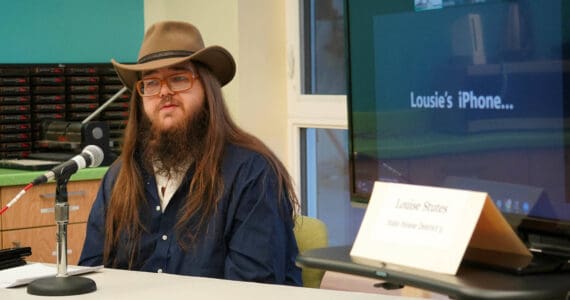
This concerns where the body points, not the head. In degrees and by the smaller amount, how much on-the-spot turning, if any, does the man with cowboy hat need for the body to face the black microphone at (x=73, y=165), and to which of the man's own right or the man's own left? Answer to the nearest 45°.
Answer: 0° — they already face it

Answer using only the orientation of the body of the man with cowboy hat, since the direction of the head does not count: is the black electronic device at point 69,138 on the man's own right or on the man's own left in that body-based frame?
on the man's own right

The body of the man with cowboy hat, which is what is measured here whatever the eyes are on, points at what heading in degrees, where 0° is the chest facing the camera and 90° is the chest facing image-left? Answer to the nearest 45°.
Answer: approximately 45°

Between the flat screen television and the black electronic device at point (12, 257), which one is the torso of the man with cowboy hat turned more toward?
the black electronic device

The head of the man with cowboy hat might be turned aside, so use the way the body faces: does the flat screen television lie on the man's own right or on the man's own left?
on the man's own left
